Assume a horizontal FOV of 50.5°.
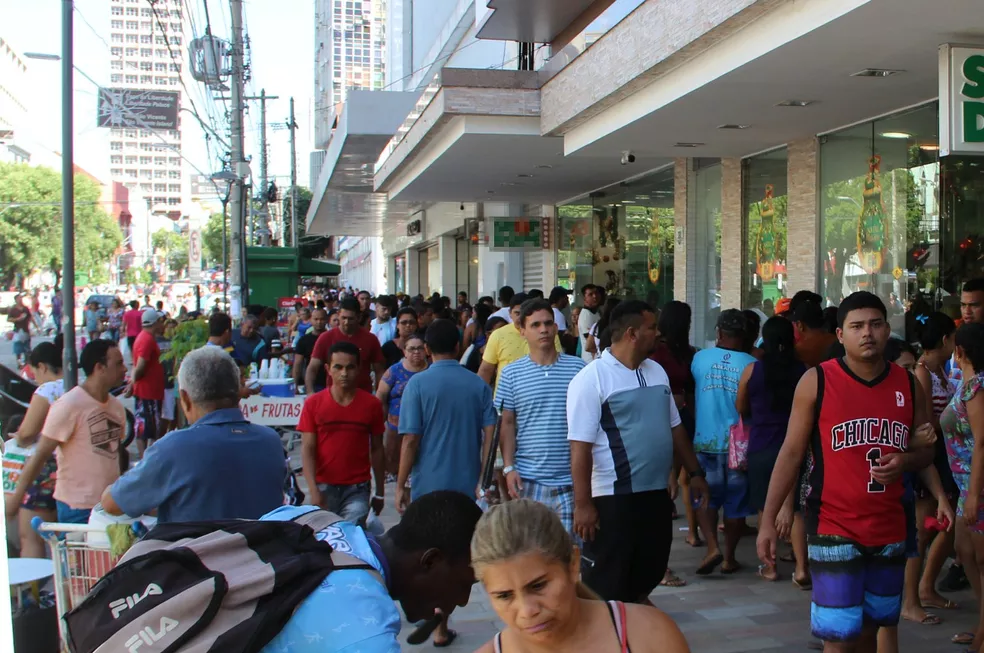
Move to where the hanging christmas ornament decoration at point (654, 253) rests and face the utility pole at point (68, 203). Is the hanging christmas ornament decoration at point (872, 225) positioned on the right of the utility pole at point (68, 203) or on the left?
left

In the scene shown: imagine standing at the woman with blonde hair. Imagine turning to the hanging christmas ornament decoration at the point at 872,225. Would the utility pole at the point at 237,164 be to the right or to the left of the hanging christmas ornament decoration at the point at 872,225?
left

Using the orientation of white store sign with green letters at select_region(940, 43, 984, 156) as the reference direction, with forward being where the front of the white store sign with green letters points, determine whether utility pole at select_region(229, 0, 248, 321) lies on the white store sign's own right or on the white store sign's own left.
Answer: on the white store sign's own right

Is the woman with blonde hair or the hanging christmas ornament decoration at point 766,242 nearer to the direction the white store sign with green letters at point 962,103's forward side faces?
the woman with blonde hair

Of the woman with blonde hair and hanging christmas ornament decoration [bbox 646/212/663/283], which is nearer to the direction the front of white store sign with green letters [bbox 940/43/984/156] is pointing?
the woman with blonde hair

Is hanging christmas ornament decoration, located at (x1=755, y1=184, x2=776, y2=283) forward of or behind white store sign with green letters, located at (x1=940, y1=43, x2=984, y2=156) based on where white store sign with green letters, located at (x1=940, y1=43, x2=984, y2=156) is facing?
behind

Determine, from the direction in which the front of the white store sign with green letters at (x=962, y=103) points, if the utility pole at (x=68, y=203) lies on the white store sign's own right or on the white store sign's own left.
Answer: on the white store sign's own right

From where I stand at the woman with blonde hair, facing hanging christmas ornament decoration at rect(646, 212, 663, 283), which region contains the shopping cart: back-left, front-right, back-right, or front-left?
front-left

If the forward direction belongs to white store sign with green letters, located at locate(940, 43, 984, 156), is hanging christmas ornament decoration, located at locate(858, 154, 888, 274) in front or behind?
behind

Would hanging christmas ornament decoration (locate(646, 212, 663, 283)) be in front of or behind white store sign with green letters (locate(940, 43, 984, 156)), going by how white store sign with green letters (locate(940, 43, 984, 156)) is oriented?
behind
